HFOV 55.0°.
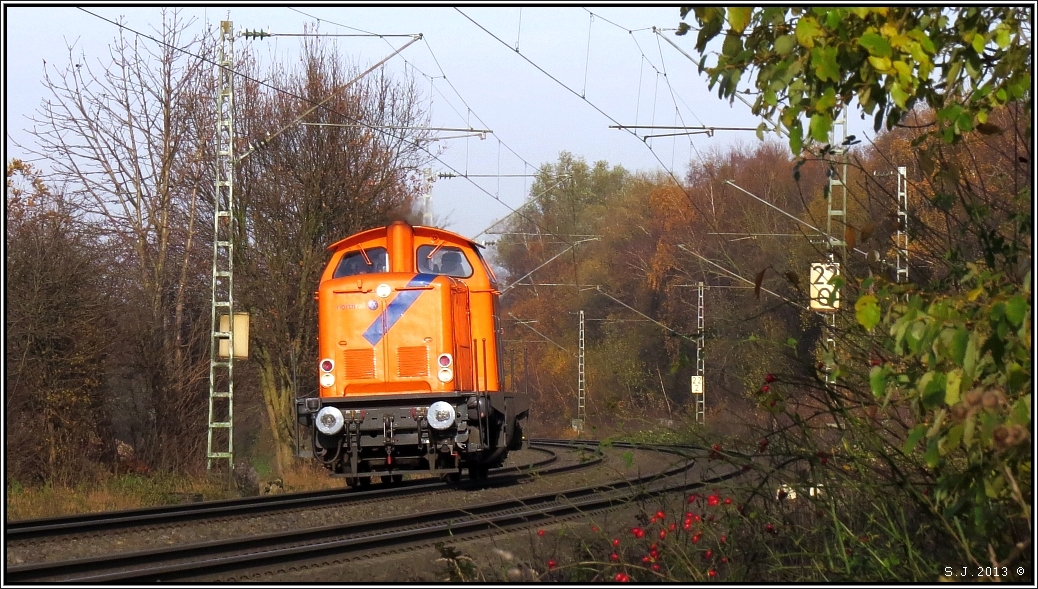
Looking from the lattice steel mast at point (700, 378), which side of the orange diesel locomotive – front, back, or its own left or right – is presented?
back

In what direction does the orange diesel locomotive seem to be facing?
toward the camera

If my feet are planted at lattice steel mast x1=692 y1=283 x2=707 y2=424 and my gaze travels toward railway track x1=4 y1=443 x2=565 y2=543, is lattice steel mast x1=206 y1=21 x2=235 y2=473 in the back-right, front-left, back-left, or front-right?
front-right

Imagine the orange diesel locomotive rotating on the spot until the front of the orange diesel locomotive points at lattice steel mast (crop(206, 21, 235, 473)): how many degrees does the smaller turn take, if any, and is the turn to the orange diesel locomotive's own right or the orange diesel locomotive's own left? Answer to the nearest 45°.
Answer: approximately 135° to the orange diesel locomotive's own right
